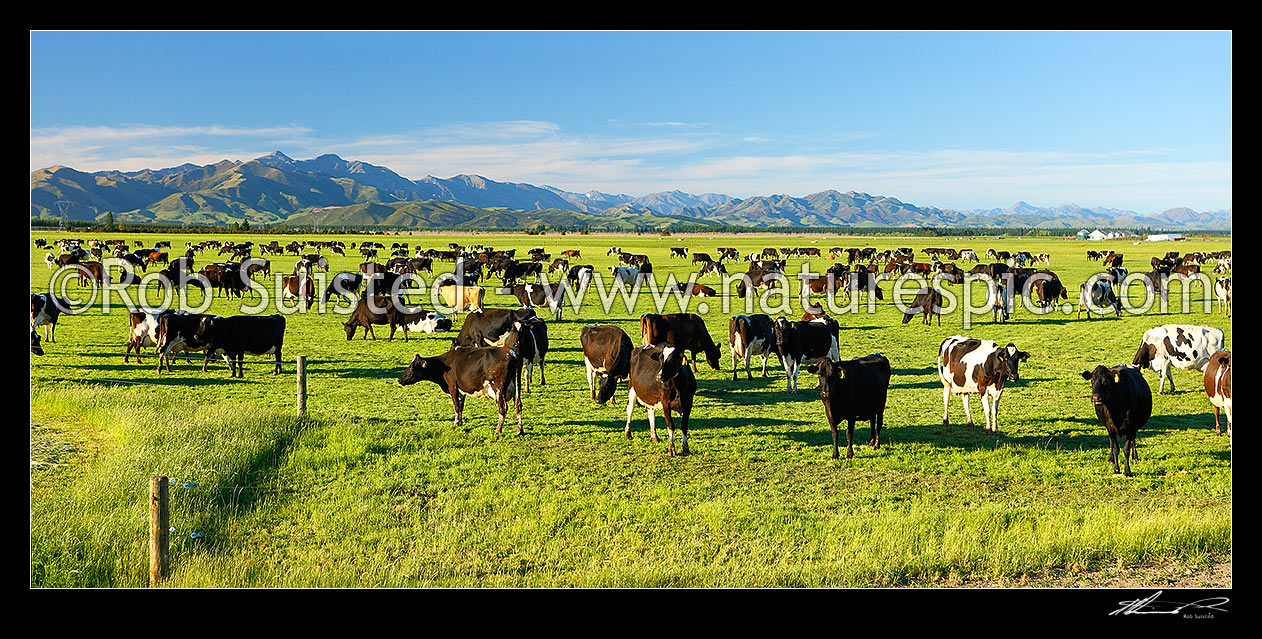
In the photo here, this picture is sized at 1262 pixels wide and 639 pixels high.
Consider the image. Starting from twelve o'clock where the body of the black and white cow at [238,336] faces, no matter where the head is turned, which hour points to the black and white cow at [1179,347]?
the black and white cow at [1179,347] is roughly at 7 o'clock from the black and white cow at [238,336].

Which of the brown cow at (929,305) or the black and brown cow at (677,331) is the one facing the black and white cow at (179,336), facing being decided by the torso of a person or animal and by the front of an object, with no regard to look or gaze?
the brown cow

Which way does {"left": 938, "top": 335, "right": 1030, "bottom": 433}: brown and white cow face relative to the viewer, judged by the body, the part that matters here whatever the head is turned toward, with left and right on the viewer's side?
facing the viewer and to the right of the viewer

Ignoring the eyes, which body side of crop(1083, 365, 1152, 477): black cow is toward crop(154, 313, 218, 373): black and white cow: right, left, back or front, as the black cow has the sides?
right

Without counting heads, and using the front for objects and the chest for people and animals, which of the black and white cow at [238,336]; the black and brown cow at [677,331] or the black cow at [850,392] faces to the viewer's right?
the black and brown cow at [677,331]

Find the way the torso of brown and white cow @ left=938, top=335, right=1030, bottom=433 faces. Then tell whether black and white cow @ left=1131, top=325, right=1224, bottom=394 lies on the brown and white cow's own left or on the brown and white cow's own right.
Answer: on the brown and white cow's own left

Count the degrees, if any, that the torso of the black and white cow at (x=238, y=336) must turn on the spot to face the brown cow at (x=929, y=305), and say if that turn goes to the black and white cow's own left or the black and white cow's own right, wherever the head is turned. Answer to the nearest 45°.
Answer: approximately 180°
